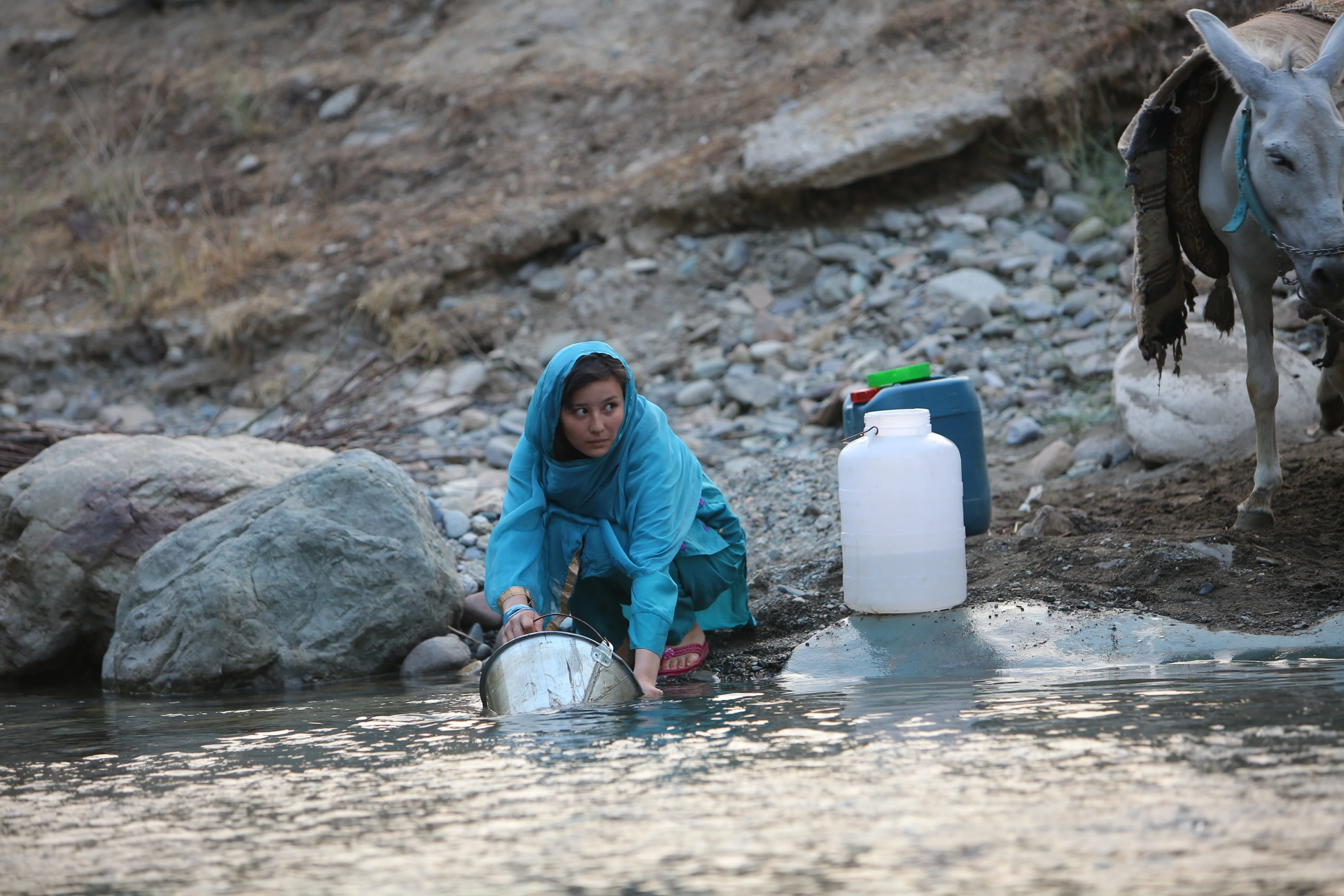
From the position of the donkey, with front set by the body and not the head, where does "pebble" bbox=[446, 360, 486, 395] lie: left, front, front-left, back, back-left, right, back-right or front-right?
back-right

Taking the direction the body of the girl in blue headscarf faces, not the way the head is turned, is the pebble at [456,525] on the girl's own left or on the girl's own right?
on the girl's own right

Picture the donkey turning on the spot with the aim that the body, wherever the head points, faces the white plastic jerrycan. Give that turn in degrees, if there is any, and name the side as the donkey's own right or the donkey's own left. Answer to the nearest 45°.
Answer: approximately 90° to the donkey's own right

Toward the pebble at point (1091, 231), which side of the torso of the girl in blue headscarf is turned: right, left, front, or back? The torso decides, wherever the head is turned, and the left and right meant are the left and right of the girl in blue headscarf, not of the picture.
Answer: back

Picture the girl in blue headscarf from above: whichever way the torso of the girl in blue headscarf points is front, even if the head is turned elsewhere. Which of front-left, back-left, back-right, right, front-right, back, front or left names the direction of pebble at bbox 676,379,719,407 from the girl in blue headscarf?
back-right

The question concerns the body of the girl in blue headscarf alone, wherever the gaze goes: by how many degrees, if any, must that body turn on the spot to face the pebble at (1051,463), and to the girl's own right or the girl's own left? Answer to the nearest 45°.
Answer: approximately 180°

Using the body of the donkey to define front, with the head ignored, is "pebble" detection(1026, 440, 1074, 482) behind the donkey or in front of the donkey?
behind

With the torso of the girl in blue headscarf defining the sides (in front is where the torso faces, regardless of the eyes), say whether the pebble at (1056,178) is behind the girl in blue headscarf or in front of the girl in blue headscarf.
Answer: behind

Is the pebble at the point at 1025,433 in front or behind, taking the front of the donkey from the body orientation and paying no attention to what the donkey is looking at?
behind

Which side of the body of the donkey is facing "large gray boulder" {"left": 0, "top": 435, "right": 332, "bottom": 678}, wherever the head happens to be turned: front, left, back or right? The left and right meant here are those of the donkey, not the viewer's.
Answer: right
